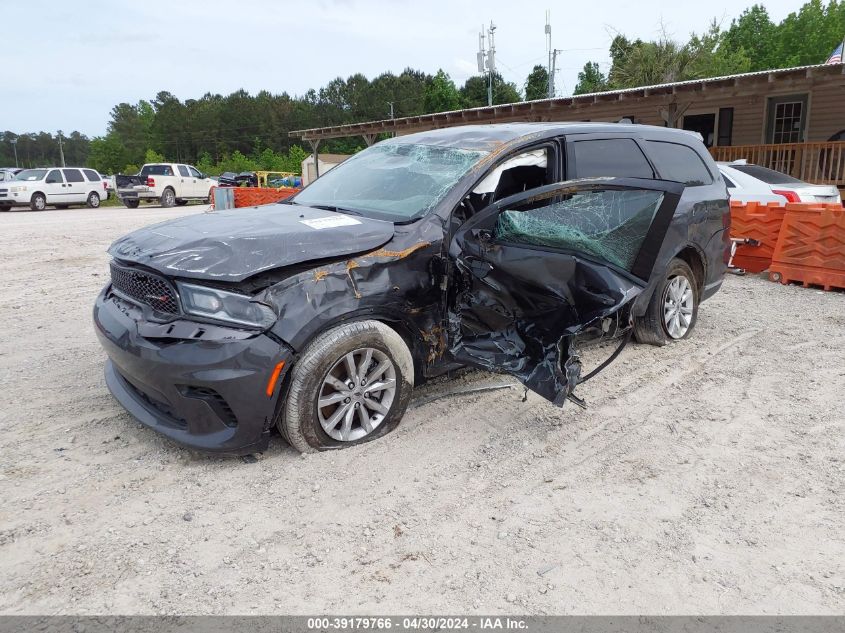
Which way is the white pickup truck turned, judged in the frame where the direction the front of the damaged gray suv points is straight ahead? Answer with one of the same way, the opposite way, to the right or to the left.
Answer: the opposite way

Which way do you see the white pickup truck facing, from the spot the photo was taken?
facing away from the viewer and to the right of the viewer

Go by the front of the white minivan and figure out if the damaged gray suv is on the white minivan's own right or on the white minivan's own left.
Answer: on the white minivan's own left

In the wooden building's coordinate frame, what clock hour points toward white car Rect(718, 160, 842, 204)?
The white car is roughly at 11 o'clock from the wooden building.

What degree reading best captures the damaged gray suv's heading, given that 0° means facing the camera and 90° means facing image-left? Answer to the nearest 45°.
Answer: approximately 45°

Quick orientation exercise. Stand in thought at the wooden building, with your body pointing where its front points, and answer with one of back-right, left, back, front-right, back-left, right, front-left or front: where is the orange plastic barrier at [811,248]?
front-left

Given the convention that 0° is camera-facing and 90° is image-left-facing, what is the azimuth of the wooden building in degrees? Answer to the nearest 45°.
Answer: approximately 45°

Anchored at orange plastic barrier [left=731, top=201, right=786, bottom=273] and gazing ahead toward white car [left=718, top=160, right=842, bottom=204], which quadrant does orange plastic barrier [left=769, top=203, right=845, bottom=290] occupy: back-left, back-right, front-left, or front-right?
back-right

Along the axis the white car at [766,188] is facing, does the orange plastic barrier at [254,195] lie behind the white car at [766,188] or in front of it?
in front

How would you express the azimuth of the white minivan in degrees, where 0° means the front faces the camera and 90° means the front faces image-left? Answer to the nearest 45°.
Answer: approximately 45°

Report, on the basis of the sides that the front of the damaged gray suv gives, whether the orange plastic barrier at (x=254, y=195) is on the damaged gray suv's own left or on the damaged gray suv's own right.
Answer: on the damaged gray suv's own right

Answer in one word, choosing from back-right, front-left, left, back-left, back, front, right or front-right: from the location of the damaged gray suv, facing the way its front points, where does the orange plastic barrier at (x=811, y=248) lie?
back
